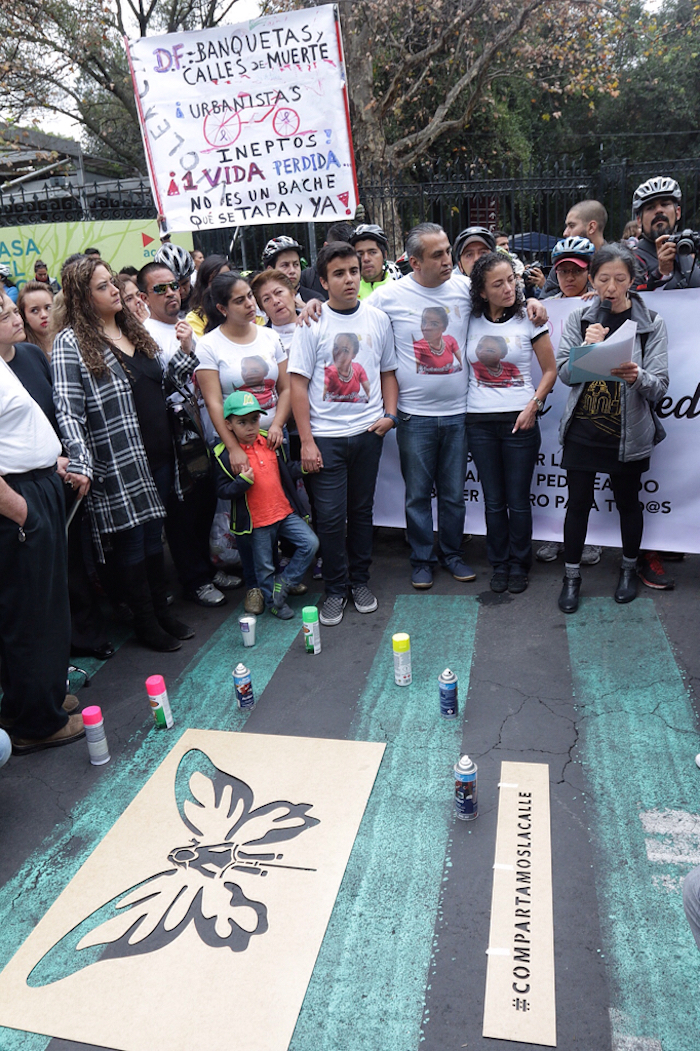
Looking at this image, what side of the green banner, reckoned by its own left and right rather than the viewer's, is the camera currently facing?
front

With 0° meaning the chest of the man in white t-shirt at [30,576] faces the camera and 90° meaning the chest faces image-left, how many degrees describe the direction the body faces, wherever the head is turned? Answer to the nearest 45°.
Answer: approximately 270°

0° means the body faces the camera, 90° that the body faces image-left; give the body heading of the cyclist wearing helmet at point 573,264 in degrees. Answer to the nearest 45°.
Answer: approximately 0°

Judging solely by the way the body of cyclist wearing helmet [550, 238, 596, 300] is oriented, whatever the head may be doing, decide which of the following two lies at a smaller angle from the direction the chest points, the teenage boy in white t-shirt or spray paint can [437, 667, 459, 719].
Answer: the spray paint can

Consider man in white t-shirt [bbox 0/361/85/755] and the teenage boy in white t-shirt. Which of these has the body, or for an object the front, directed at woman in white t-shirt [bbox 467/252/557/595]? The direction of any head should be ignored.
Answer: the man in white t-shirt

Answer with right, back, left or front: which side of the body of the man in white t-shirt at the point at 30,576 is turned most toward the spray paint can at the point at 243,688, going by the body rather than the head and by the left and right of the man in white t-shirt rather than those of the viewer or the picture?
front

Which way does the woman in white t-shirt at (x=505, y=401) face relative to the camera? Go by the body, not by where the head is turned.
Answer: toward the camera

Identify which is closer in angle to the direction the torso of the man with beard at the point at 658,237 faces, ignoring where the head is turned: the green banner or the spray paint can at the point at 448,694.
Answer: the spray paint can

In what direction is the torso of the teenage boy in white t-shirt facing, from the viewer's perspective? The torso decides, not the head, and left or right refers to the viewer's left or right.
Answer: facing the viewer

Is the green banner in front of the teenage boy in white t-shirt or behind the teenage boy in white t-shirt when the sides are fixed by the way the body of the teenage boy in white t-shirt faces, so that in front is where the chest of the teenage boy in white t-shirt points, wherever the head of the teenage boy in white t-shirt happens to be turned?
behind

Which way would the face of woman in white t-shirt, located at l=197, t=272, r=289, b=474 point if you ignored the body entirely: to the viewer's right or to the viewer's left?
to the viewer's right

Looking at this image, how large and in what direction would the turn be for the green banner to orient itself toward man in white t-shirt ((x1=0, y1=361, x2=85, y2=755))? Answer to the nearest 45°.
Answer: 0° — it already faces them

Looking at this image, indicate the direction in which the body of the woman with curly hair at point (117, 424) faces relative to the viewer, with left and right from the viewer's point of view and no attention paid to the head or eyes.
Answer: facing the viewer and to the right of the viewer

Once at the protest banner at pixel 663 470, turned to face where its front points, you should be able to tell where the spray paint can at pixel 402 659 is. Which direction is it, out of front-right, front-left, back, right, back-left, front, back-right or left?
front-right
